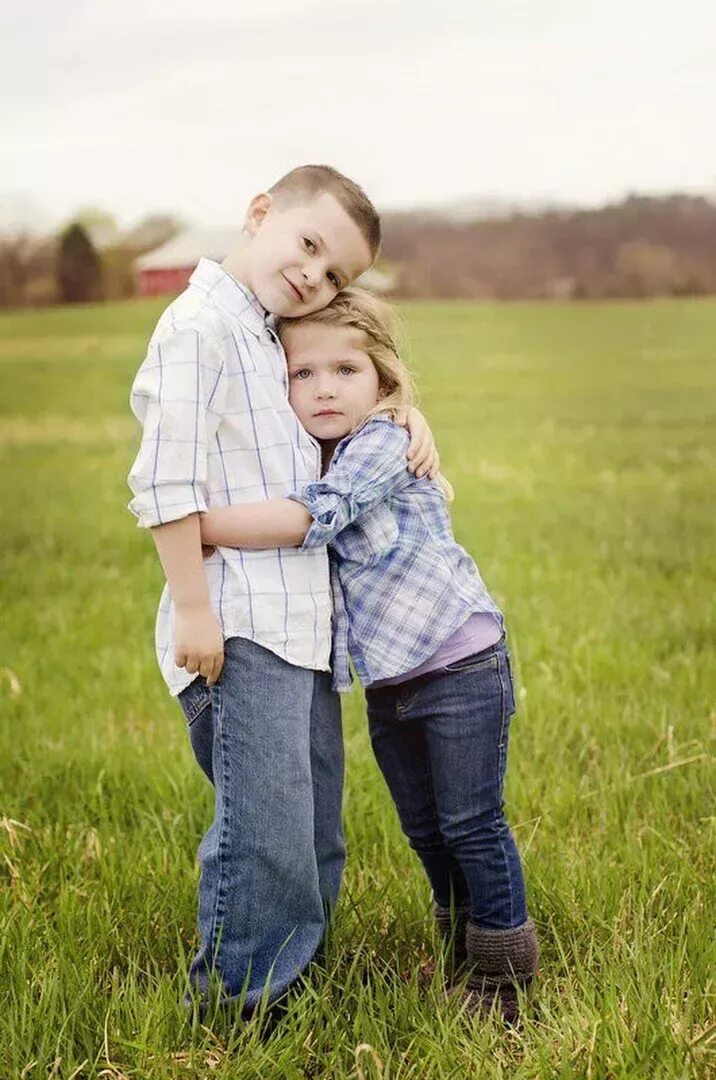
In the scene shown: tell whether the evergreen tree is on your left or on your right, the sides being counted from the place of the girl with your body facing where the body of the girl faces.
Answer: on your right

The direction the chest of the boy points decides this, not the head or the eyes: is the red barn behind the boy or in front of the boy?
behind

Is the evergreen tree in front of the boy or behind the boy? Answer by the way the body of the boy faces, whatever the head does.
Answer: behind

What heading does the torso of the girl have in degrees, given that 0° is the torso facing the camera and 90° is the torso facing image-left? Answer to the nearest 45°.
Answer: approximately 45°

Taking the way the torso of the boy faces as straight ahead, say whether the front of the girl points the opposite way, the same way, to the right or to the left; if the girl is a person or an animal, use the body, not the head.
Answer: to the right

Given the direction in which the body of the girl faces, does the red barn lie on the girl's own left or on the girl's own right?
on the girl's own right
